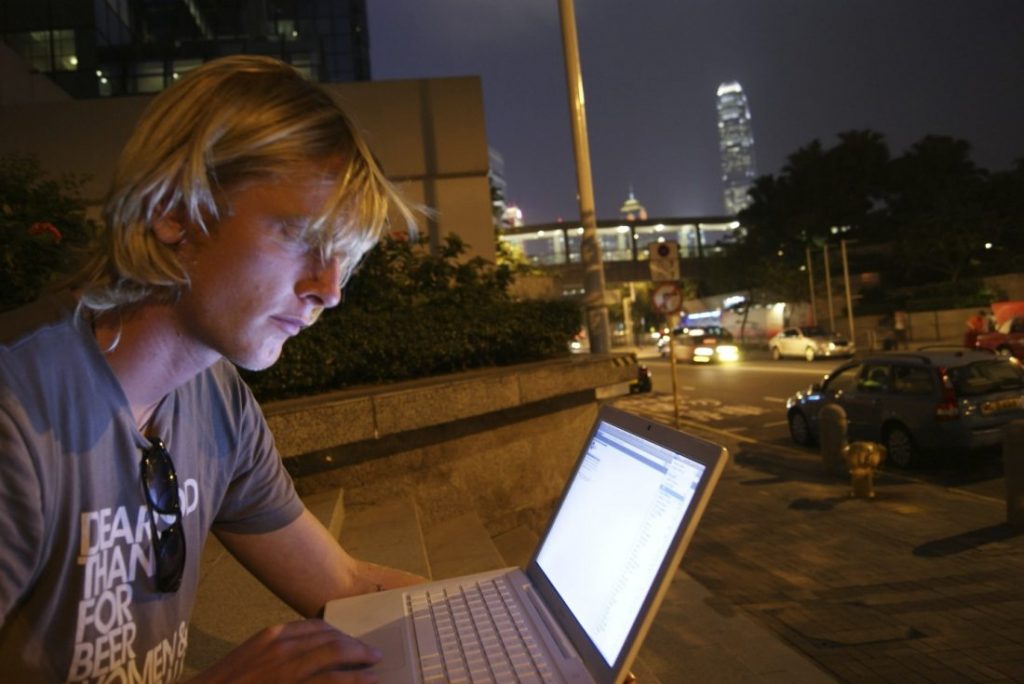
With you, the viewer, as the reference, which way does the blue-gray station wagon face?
facing away from the viewer and to the left of the viewer

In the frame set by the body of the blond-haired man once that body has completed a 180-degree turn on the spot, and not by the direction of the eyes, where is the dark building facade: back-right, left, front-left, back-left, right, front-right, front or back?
front-right

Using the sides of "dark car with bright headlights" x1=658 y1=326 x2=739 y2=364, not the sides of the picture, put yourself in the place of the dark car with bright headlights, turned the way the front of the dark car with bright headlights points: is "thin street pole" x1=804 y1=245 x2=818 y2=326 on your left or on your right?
on your left

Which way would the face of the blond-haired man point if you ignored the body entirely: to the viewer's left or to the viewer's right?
to the viewer's right

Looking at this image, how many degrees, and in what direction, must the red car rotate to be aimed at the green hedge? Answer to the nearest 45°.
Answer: approximately 90° to its left

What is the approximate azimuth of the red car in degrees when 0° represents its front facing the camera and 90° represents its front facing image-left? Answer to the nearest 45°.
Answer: approximately 90°

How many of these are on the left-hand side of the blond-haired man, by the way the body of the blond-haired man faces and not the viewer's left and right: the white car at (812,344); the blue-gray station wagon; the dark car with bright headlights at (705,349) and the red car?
4
